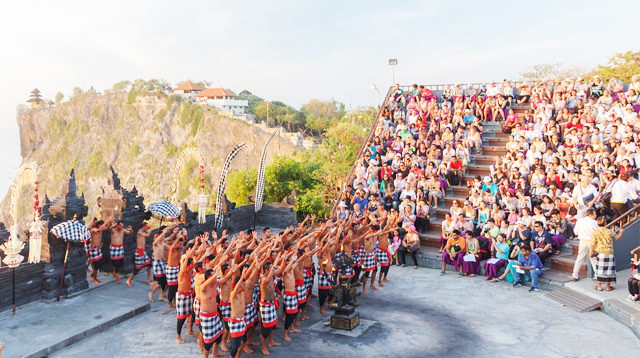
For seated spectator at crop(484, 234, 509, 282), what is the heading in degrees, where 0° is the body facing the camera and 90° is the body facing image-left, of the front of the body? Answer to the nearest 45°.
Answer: approximately 45°

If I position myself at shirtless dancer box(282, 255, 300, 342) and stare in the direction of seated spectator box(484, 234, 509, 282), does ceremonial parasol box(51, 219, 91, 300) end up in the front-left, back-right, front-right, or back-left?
back-left

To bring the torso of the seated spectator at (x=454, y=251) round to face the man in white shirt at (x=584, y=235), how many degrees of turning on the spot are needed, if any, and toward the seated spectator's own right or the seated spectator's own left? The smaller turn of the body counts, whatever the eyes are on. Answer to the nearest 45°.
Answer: approximately 135° to the seated spectator's own left

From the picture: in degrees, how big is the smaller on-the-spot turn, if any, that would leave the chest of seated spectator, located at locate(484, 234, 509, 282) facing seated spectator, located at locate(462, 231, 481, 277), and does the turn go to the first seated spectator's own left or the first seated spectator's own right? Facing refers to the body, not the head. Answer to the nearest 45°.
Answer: approximately 45° to the first seated spectator's own right

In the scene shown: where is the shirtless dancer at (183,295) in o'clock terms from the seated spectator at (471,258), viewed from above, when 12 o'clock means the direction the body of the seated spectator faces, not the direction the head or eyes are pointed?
The shirtless dancer is roughly at 12 o'clock from the seated spectator.

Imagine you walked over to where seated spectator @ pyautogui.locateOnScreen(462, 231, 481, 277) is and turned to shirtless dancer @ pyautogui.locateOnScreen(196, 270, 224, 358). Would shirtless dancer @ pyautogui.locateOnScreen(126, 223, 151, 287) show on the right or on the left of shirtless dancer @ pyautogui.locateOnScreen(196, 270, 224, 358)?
right

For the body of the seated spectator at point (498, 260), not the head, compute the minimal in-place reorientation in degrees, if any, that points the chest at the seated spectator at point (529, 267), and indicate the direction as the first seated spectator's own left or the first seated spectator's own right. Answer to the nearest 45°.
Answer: approximately 90° to the first seated spectator's own left

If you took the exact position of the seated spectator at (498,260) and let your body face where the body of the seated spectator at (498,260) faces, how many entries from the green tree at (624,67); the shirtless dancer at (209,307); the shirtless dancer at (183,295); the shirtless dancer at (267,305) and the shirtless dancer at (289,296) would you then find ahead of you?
4
